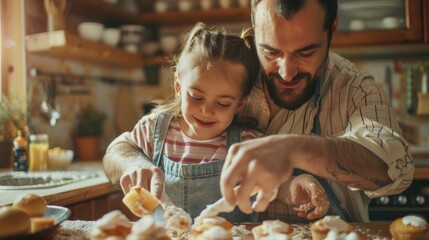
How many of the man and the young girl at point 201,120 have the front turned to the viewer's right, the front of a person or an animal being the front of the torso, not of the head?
0

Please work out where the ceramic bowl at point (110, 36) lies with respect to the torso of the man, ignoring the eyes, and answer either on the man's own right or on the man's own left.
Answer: on the man's own right

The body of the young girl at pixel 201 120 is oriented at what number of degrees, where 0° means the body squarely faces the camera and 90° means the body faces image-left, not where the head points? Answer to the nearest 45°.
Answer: approximately 0°

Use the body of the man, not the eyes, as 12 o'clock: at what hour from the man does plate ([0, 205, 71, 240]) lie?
The plate is roughly at 12 o'clock from the man.

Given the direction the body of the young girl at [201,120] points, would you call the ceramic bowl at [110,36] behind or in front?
behind

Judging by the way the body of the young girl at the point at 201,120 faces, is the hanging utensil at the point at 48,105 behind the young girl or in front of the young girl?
behind

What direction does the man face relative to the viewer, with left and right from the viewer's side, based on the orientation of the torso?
facing the viewer and to the left of the viewer

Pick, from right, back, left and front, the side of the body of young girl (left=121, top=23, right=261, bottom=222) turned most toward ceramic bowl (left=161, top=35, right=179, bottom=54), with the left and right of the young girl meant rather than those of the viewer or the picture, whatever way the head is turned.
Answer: back

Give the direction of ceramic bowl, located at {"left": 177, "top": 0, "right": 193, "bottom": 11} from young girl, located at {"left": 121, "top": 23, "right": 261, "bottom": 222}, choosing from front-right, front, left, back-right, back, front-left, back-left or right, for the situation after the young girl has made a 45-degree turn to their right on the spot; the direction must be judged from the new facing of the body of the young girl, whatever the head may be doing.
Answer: back-right

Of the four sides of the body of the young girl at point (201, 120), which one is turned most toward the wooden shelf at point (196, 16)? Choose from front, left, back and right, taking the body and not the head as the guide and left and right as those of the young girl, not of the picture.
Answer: back

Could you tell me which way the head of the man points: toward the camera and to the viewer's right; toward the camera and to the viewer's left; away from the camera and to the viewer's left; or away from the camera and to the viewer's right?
toward the camera and to the viewer's left
